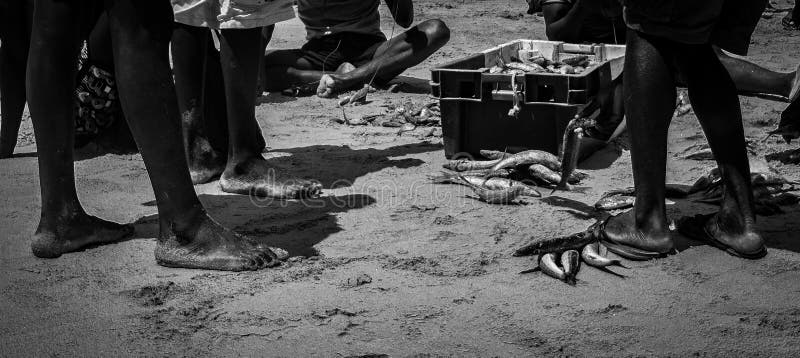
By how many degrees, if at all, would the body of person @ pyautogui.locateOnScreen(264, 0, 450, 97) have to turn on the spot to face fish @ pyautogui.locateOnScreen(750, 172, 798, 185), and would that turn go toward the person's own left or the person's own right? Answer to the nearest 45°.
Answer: approximately 45° to the person's own left

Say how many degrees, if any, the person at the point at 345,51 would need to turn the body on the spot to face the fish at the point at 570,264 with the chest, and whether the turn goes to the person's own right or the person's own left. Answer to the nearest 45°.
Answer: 0° — they already face it

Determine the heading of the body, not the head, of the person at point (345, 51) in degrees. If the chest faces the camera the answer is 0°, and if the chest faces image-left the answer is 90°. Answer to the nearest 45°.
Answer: approximately 0°

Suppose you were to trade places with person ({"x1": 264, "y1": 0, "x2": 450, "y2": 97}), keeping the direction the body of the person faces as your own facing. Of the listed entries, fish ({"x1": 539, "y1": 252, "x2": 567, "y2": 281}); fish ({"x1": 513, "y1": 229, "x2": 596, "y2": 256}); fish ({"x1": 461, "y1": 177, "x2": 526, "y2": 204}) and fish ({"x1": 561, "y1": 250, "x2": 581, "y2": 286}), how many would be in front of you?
4

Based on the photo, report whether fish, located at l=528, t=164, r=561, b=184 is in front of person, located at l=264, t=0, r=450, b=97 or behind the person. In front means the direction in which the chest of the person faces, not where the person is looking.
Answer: in front

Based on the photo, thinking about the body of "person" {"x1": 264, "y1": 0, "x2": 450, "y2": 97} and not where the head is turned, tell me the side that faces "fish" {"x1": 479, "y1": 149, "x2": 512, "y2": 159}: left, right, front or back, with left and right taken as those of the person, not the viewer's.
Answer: front

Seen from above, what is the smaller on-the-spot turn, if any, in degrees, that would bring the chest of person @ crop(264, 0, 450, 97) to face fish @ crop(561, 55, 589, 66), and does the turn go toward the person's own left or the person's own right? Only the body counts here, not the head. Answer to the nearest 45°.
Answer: approximately 45° to the person's own left

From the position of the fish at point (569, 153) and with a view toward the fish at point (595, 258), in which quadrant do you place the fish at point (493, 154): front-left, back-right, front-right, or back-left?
back-right

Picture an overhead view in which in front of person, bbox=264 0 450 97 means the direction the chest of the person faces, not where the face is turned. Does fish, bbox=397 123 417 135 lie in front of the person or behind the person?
in front

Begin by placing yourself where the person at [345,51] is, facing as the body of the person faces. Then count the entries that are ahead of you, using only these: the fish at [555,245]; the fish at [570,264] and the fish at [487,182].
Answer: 3

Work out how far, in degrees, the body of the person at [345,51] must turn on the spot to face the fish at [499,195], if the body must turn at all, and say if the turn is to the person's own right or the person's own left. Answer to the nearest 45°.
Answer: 0° — they already face it

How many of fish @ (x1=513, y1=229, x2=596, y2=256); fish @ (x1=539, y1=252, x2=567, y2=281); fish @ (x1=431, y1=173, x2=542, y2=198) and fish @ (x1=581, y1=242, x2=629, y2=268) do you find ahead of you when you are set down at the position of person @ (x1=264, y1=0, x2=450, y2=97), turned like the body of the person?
4

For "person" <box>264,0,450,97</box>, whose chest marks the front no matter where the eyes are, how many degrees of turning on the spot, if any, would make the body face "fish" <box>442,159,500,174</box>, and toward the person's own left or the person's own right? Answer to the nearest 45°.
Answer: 0° — they already face it

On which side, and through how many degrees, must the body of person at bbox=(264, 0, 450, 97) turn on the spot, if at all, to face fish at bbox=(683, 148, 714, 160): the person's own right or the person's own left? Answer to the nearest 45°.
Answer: approximately 45° to the person's own left
